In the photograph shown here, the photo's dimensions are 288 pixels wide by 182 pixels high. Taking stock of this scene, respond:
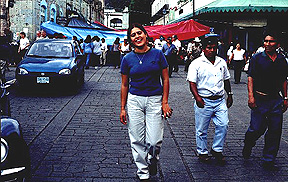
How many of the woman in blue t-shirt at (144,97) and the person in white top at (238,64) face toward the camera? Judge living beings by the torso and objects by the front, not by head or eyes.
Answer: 2

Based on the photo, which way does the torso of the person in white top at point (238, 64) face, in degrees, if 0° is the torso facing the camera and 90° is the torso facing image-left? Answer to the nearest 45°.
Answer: approximately 0°

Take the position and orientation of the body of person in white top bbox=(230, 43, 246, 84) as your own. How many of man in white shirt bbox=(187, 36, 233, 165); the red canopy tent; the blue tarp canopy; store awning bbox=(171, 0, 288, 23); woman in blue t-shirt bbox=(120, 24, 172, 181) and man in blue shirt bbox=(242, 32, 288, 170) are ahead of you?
3

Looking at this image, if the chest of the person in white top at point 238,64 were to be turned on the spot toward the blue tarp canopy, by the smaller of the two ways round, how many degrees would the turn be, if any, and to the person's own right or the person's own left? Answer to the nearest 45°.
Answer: approximately 135° to the person's own right

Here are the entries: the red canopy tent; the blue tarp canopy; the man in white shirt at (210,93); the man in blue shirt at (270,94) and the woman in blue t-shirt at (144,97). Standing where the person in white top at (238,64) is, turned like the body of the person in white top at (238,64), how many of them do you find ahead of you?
3

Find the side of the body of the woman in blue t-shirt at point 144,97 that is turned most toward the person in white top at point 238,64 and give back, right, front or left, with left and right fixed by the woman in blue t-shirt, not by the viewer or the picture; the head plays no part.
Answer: back

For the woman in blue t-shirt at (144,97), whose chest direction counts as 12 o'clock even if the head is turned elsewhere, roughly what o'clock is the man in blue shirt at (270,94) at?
The man in blue shirt is roughly at 8 o'clock from the woman in blue t-shirt.

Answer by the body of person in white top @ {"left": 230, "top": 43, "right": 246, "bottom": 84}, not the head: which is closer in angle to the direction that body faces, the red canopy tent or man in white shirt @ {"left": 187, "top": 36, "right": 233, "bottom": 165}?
the man in white shirt

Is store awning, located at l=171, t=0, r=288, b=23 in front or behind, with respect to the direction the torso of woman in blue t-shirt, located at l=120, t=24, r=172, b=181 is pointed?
behind

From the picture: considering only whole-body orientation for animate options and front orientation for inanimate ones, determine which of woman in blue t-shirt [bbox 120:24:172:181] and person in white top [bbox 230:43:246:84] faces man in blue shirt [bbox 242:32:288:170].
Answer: the person in white top

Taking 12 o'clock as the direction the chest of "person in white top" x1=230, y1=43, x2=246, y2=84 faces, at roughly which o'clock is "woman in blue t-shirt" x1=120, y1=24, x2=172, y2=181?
The woman in blue t-shirt is roughly at 12 o'clock from the person in white top.

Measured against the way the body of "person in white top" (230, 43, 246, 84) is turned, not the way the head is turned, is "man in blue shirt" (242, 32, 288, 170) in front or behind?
in front
